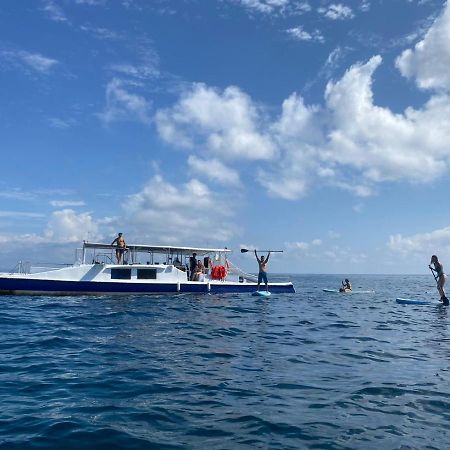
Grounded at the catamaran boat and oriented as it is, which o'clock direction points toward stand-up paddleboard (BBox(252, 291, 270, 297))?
The stand-up paddleboard is roughly at 6 o'clock from the catamaran boat.

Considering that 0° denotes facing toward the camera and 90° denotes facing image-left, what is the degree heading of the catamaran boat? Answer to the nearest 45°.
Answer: approximately 90°
